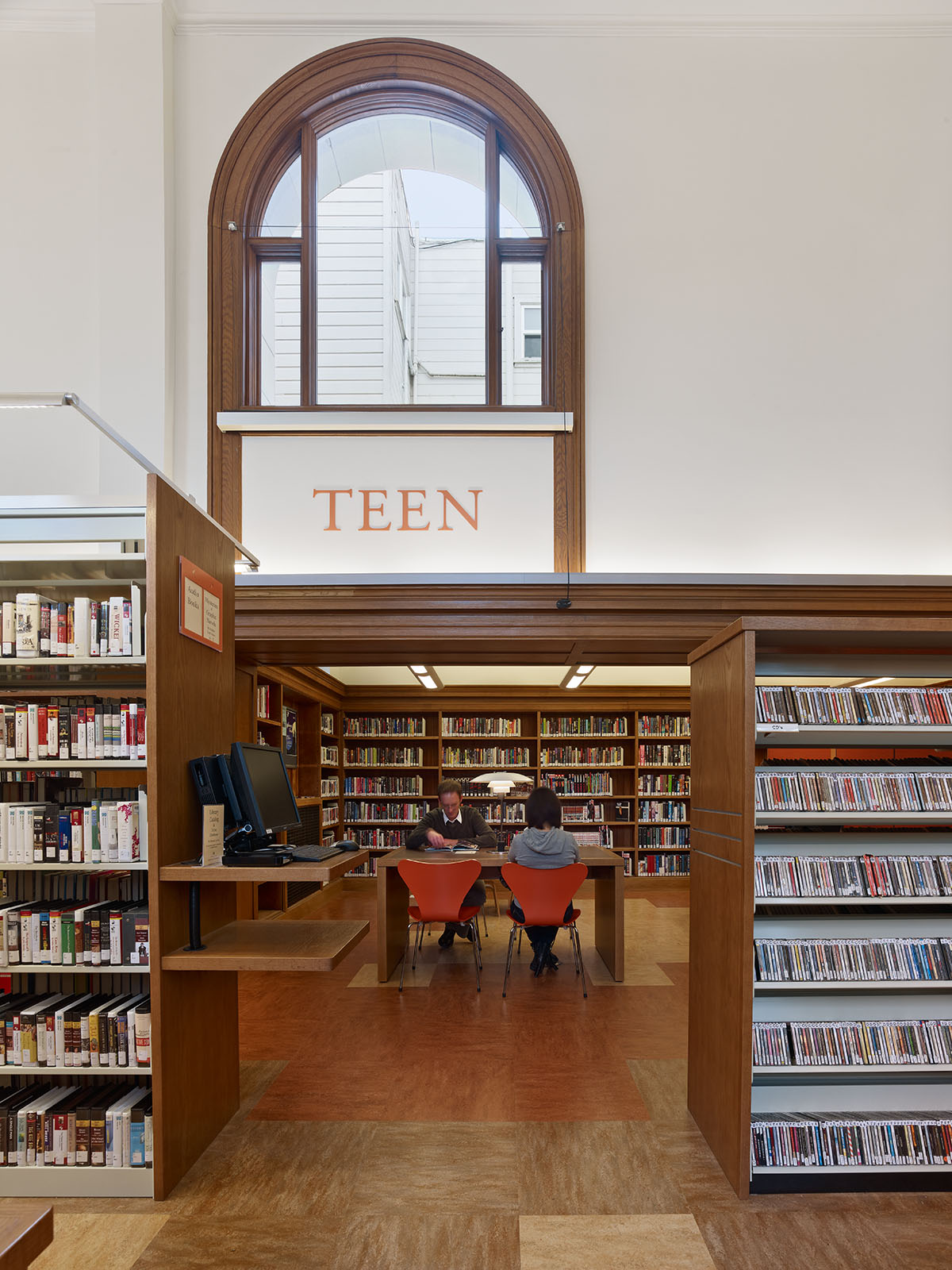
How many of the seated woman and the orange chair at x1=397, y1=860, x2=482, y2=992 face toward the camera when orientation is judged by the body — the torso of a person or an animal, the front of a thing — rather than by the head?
0

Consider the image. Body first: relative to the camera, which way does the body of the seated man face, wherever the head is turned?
toward the camera

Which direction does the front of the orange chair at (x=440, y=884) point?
away from the camera

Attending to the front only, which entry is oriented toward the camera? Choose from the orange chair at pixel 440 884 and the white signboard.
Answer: the white signboard

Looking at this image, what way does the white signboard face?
toward the camera

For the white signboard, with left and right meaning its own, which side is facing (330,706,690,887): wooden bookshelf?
back

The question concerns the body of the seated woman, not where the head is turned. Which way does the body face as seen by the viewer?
away from the camera

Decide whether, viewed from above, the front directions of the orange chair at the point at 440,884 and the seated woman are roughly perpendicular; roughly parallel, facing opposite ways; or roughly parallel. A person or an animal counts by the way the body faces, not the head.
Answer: roughly parallel

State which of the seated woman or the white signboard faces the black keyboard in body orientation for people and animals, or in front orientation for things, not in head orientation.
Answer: the white signboard

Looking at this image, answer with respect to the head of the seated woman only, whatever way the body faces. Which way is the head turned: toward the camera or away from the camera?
away from the camera

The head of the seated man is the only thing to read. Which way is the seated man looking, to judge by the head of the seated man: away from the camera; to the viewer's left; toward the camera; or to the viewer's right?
toward the camera

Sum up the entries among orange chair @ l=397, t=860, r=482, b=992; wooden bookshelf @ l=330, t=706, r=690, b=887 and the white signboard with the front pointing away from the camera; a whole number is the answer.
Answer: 1
